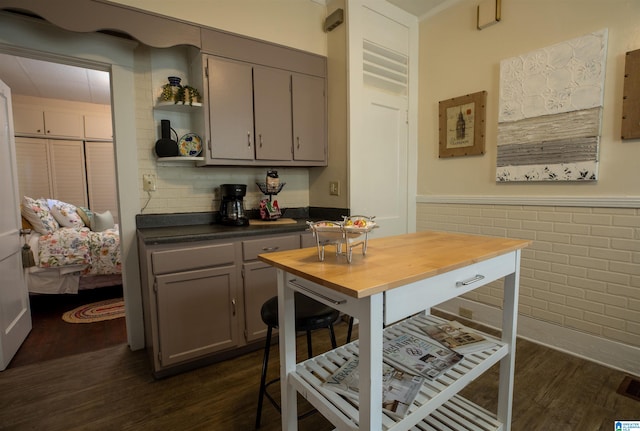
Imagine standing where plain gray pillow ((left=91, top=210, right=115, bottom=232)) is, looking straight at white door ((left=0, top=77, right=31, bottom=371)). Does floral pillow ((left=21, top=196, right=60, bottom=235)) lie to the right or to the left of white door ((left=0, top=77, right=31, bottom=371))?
right

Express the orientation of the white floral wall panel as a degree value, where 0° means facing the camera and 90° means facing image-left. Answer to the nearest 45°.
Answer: approximately 45°

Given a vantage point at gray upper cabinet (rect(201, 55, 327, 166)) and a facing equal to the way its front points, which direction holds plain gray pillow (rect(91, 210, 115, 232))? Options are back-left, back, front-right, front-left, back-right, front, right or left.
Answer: back

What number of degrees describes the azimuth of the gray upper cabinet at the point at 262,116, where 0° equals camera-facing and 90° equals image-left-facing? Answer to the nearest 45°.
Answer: approximately 315°

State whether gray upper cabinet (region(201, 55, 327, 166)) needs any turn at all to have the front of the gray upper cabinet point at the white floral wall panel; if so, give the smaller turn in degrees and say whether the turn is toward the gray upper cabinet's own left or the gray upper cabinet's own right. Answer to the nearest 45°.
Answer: approximately 45° to the gray upper cabinet's own left

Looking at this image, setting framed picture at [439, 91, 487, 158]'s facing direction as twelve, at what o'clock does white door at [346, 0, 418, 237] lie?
The white door is roughly at 1 o'clock from the framed picture.

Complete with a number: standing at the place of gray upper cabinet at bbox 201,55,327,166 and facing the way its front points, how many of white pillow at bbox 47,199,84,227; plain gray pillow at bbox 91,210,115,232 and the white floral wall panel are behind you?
2
